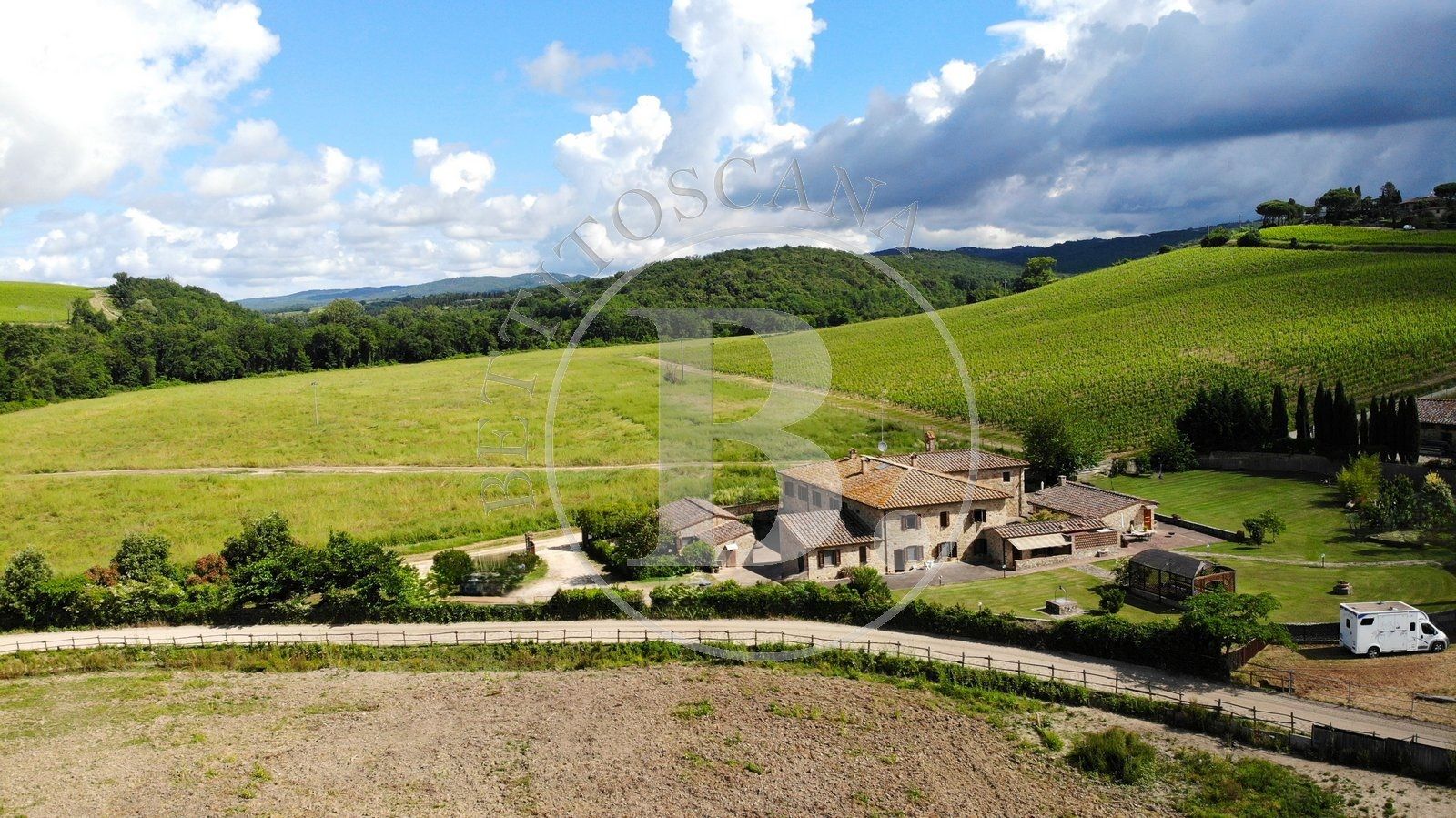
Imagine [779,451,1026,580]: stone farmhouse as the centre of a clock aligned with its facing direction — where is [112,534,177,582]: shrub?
The shrub is roughly at 4 o'clock from the stone farmhouse.

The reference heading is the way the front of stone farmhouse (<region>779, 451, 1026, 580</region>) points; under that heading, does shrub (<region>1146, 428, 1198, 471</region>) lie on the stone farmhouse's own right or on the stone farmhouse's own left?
on the stone farmhouse's own left

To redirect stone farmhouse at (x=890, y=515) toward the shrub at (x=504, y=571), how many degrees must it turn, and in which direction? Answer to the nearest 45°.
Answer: approximately 135° to its right

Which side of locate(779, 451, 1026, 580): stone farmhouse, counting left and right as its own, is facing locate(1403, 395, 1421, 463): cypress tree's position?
left

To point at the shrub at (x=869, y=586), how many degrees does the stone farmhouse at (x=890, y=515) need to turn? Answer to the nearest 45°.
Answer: approximately 45° to its right

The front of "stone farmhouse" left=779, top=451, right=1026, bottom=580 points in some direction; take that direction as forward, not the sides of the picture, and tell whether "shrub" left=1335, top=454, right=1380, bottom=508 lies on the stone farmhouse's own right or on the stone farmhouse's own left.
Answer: on the stone farmhouse's own left

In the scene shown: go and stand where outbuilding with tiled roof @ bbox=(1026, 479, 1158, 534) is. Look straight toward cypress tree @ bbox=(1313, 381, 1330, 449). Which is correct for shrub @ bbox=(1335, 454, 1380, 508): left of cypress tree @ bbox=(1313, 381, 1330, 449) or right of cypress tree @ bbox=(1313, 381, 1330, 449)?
right

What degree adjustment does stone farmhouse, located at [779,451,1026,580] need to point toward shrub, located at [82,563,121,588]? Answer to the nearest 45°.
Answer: approximately 135° to its right

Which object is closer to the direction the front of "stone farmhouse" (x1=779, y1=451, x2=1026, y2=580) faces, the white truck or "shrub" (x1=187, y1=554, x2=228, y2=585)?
the white truck

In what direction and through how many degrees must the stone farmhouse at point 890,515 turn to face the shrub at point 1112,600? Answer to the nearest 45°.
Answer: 0° — it already faces it

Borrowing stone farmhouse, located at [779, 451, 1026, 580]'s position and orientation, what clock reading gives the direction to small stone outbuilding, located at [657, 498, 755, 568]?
small stone outbuilding, located at [657, 498, 755, 568] is roughly at 4 o'clock from stone farmhouse, located at [779, 451, 1026, 580].

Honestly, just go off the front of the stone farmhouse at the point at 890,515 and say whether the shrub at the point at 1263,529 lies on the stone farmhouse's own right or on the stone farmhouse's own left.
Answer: on the stone farmhouse's own left

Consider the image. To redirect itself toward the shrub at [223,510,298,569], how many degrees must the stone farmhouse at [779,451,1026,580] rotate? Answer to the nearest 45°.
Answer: approximately 135° to its right
